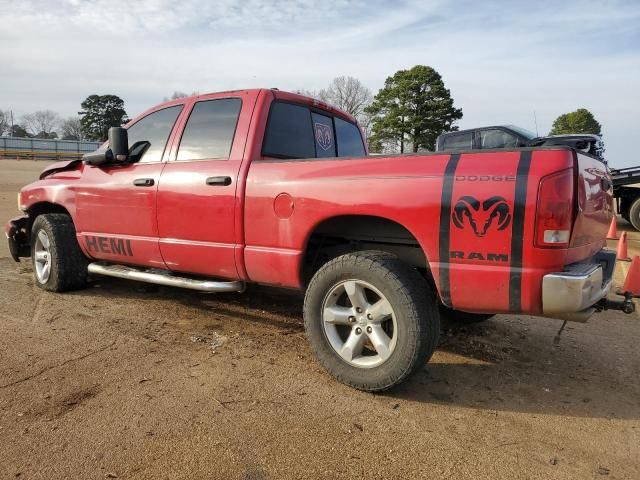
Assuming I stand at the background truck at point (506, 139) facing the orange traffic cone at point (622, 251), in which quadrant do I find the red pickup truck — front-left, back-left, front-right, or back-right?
front-right

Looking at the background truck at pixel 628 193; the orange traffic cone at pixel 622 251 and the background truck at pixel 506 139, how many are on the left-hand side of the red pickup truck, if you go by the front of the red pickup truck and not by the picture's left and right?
0

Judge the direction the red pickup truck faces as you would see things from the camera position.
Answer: facing away from the viewer and to the left of the viewer

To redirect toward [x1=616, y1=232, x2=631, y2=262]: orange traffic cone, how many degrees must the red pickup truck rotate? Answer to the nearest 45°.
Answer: approximately 90° to its right

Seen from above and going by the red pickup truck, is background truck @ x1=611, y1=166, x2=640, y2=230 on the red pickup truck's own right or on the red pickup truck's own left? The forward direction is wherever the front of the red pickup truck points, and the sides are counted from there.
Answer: on the red pickup truck's own right

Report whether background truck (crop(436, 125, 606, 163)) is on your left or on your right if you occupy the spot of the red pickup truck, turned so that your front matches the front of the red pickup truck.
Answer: on your right
